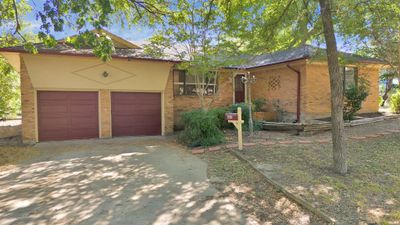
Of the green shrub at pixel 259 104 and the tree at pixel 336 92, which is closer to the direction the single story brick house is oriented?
the tree

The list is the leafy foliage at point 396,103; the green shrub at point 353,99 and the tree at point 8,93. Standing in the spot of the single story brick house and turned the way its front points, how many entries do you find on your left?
2

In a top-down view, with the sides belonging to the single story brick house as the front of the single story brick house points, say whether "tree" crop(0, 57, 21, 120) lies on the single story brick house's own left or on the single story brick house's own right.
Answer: on the single story brick house's own right

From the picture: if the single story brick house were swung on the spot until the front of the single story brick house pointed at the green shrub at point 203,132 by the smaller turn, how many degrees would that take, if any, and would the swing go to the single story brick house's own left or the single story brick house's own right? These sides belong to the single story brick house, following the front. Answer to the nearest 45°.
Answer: approximately 45° to the single story brick house's own left

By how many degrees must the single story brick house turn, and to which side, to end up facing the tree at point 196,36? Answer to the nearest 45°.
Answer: approximately 45° to its left

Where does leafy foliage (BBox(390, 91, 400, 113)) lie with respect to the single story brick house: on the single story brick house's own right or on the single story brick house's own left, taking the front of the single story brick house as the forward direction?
on the single story brick house's own left

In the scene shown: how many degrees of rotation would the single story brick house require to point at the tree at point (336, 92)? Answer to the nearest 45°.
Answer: approximately 45° to its left

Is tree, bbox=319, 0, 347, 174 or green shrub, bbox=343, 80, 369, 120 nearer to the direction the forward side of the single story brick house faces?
the tree

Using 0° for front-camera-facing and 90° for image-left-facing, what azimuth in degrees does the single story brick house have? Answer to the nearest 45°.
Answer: approximately 0°
